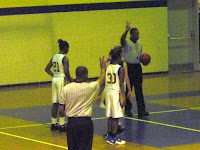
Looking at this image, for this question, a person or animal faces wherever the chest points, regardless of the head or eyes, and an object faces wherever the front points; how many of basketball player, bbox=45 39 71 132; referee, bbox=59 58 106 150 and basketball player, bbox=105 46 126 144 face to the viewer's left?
0

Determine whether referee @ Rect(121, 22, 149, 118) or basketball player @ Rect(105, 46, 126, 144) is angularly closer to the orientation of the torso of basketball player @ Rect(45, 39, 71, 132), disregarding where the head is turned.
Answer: the referee

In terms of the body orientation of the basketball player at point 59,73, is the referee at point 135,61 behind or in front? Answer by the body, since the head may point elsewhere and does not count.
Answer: in front

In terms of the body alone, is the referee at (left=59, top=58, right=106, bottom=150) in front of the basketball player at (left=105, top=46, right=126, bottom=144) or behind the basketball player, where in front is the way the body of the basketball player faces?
behind

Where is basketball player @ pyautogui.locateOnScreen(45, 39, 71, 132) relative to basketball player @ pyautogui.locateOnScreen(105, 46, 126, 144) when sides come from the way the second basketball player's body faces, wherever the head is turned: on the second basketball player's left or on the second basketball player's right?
on the second basketball player's left

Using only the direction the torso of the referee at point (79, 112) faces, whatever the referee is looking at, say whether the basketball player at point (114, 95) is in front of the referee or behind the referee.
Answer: in front

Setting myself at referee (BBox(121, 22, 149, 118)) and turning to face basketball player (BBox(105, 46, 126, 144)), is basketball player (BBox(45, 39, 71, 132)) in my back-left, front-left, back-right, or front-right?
front-right

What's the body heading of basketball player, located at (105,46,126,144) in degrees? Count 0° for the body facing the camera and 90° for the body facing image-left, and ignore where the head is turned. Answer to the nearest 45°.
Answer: approximately 225°

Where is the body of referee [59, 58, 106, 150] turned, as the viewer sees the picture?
away from the camera
